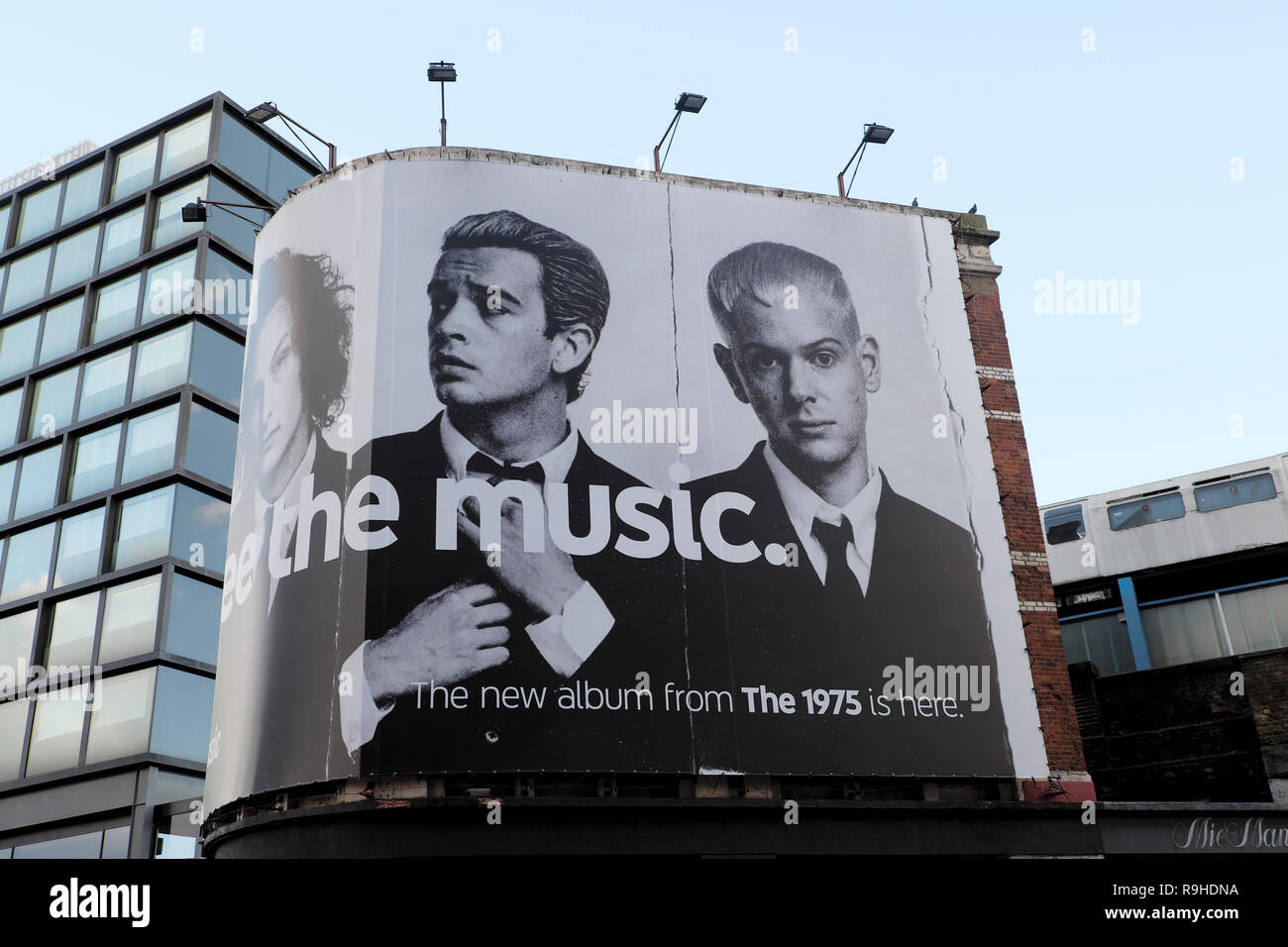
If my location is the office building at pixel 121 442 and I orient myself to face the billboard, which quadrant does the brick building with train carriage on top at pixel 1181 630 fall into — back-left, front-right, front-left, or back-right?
front-left

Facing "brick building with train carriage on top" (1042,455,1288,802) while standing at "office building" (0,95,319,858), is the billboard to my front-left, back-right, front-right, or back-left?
front-right

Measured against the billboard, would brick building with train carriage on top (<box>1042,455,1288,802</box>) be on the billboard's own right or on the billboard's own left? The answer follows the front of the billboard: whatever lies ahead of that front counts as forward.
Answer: on the billboard's own left

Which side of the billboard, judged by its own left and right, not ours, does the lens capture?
front

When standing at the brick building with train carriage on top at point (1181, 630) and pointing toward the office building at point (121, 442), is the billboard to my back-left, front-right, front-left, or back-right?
front-left

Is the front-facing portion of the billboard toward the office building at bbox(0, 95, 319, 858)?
no
